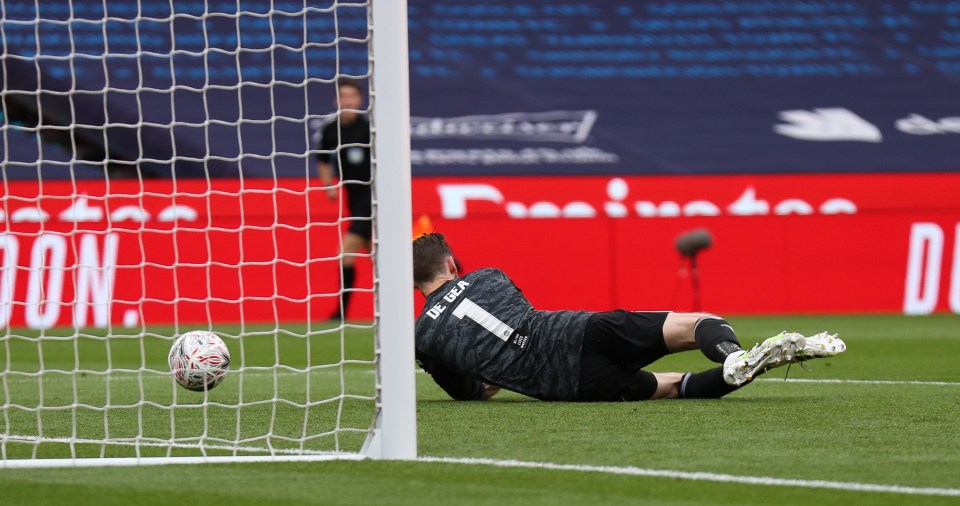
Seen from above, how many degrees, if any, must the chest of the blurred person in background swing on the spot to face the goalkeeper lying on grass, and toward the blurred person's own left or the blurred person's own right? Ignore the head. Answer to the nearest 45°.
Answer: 0° — they already face them

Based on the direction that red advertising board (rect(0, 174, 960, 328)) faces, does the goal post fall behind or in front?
in front

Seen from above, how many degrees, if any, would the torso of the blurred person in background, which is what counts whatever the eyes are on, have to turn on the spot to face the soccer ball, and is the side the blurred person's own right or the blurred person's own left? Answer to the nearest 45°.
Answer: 0° — they already face it

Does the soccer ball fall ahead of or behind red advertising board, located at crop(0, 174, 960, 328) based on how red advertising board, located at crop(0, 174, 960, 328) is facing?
ahead

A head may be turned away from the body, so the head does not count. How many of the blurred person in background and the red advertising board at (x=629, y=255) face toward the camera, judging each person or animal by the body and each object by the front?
2

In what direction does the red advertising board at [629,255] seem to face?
toward the camera

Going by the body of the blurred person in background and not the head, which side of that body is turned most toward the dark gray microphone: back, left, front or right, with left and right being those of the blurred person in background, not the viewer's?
left

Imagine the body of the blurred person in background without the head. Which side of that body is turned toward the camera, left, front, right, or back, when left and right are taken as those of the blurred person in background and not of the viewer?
front
